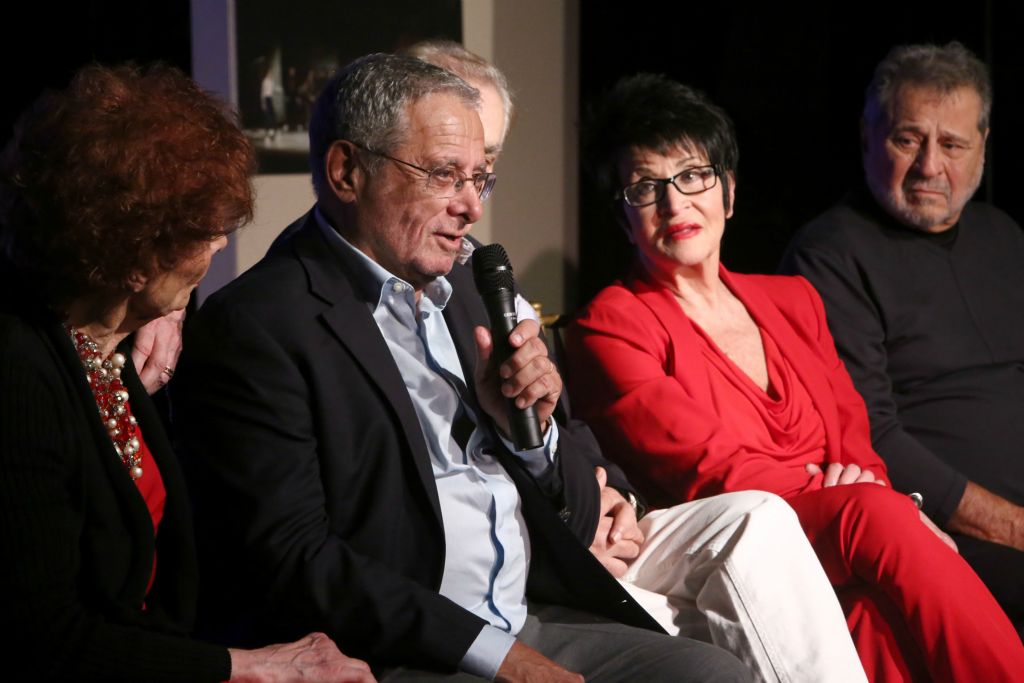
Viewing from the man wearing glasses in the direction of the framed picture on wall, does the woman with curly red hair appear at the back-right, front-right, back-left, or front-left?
back-left

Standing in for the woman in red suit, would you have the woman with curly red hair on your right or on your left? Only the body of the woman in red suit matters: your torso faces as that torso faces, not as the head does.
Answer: on your right

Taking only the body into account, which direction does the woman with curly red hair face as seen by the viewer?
to the viewer's right

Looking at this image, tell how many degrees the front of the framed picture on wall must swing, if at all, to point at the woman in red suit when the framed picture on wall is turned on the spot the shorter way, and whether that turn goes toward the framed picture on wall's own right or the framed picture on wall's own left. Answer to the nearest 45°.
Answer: approximately 45° to the framed picture on wall's own left

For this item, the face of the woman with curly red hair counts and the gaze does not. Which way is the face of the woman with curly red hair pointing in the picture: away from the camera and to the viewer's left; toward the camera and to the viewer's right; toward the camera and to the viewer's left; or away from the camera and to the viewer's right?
away from the camera and to the viewer's right

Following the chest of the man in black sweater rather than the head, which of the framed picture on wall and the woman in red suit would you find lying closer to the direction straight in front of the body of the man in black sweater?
the woman in red suit

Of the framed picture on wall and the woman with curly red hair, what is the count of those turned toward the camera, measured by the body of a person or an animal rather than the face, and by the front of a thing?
1
